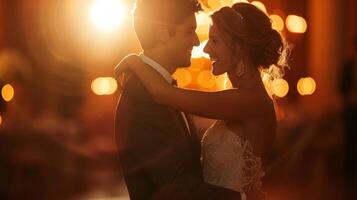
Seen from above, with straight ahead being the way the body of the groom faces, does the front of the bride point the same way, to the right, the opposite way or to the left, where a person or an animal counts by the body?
the opposite way

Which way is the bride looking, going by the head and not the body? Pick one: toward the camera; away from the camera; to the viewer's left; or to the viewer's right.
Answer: to the viewer's left

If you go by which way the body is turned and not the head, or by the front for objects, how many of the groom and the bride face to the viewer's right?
1

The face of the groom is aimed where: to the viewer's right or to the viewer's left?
to the viewer's right

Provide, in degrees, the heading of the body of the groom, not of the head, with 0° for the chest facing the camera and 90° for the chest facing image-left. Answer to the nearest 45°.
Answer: approximately 270°

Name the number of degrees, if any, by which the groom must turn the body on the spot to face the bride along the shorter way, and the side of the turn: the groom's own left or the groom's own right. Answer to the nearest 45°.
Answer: approximately 45° to the groom's own left

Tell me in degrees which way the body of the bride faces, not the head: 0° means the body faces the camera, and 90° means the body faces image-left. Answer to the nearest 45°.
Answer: approximately 90°
